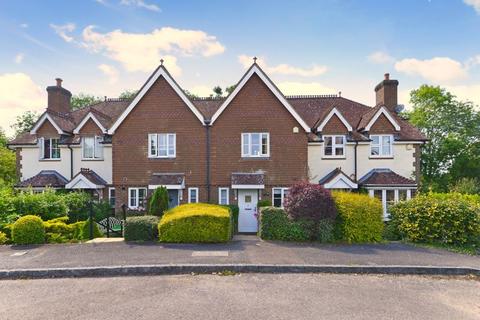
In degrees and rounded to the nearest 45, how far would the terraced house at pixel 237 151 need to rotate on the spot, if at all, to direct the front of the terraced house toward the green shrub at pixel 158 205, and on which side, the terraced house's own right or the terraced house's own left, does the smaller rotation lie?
approximately 45° to the terraced house's own right

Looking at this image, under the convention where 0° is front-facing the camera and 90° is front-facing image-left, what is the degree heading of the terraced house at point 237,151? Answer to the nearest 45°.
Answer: approximately 0°

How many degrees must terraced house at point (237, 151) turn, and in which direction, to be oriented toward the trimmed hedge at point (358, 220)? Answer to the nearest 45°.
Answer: approximately 45° to its left

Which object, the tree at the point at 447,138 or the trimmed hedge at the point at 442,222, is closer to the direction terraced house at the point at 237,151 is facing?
the trimmed hedge

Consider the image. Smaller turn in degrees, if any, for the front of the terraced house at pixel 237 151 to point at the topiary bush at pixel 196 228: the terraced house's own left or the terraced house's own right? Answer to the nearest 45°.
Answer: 0° — it already faces it

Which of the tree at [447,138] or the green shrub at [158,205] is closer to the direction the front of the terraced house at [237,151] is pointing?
the green shrub

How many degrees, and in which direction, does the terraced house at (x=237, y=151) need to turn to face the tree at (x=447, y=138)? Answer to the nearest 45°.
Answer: approximately 135° to its left

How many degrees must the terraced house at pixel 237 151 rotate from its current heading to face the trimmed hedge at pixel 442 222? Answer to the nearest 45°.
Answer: approximately 45° to its left
